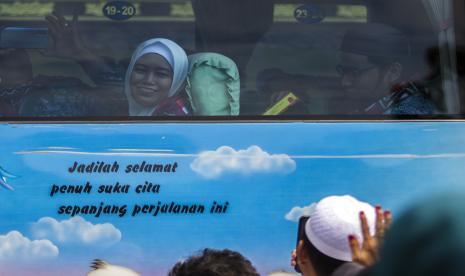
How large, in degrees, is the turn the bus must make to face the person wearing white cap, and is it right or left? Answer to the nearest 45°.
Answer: approximately 135° to its left

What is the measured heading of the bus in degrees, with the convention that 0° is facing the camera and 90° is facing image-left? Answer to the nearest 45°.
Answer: approximately 90°
